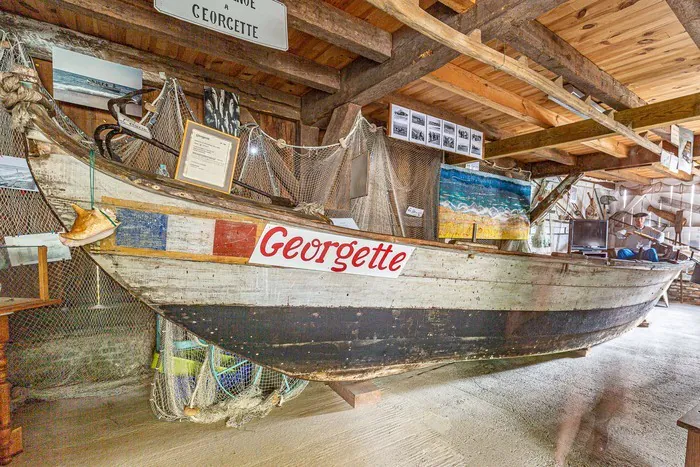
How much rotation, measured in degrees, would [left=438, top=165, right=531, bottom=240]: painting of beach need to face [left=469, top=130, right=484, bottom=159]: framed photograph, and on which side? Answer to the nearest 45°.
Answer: approximately 180°

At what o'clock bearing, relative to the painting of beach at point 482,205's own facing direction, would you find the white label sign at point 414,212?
The white label sign is roughly at 3 o'clock from the painting of beach.

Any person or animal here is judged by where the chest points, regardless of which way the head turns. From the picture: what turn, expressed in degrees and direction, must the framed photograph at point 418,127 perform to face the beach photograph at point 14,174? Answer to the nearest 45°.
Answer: approximately 90° to its right

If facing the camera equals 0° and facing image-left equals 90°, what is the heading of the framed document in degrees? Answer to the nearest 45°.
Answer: approximately 0°

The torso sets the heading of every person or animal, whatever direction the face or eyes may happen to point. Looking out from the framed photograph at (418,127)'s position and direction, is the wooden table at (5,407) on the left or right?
on its right

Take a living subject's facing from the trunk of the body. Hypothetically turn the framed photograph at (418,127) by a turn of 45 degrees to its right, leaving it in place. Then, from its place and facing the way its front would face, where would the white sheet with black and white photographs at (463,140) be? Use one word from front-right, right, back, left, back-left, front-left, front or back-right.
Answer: back-left

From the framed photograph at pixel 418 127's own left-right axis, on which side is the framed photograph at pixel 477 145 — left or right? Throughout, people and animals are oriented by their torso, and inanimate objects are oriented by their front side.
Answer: on its left

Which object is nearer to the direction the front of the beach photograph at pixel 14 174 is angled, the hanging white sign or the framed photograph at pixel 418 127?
the hanging white sign

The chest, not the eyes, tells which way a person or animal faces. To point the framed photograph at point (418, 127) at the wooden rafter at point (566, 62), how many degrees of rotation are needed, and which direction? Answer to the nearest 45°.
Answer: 0° — it already faces it

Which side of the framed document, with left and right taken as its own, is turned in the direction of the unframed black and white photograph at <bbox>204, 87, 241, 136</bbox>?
back

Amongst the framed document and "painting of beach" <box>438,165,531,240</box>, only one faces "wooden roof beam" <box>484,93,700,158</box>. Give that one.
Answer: the painting of beach

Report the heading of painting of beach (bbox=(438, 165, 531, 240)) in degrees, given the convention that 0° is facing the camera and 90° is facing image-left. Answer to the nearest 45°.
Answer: approximately 315°
